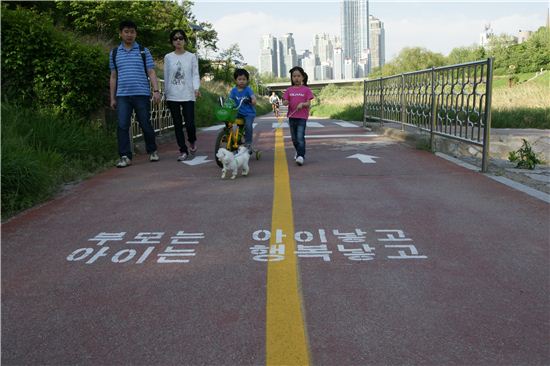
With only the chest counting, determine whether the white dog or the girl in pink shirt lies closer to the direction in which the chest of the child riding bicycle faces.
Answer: the white dog

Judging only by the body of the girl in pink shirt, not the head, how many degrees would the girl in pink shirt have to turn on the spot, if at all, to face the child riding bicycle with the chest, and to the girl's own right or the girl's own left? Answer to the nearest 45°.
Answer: approximately 90° to the girl's own right

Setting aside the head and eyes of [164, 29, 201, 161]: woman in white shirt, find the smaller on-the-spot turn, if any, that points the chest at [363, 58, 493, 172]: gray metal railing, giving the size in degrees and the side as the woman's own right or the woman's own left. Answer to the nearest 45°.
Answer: approximately 90° to the woman's own left

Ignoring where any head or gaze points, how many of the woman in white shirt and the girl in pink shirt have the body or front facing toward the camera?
2

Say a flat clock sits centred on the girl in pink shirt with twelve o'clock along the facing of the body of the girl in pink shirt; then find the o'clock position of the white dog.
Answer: The white dog is roughly at 1 o'clock from the girl in pink shirt.

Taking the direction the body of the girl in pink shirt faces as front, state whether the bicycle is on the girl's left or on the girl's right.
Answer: on the girl's right

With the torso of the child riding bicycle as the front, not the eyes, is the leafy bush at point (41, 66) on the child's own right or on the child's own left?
on the child's own right

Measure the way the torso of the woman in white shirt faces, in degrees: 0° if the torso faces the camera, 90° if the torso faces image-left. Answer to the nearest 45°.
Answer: approximately 0°

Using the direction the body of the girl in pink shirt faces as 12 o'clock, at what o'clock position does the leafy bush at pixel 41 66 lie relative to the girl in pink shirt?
The leafy bush is roughly at 3 o'clock from the girl in pink shirt.

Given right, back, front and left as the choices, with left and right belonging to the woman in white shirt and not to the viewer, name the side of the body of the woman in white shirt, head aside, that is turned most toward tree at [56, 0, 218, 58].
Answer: back
